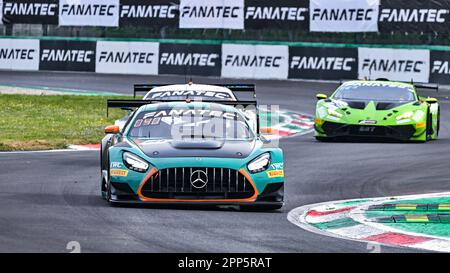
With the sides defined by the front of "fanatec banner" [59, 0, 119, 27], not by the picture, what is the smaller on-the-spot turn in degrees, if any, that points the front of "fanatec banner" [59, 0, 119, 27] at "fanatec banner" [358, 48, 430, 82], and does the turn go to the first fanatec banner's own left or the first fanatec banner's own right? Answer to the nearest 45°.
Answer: approximately 45° to the first fanatec banner's own left

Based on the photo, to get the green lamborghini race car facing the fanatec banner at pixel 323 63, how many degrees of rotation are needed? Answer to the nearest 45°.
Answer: approximately 180°

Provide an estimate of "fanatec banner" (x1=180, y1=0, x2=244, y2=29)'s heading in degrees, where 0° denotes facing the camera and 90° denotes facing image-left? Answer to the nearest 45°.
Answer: approximately 0°

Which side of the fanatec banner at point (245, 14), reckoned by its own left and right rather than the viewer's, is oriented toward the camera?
front

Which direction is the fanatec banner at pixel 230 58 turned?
toward the camera

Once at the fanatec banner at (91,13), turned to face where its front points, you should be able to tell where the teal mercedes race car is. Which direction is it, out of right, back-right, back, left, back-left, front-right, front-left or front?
front

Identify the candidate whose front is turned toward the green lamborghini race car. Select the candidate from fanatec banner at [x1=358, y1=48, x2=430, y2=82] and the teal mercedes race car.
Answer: the fanatec banner

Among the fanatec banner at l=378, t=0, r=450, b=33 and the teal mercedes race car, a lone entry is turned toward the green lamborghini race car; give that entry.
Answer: the fanatec banner

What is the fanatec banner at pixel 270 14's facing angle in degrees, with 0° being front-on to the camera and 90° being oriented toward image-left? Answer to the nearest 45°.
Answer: approximately 0°

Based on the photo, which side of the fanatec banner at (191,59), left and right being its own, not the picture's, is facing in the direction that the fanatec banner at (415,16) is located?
left

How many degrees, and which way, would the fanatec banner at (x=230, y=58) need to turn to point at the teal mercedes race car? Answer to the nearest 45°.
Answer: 0° — it already faces it

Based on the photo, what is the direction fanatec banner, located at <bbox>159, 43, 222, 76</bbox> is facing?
toward the camera

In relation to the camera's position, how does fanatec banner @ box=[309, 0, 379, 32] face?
facing the viewer

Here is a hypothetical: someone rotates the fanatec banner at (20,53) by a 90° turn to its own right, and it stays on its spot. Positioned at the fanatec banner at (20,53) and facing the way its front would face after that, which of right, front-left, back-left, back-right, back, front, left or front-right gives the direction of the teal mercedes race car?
left
